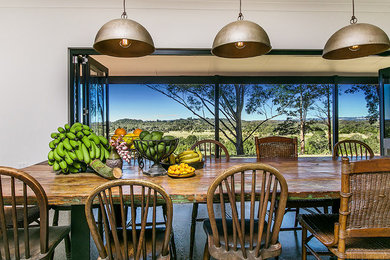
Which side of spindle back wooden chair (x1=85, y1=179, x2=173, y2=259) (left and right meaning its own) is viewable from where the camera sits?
back

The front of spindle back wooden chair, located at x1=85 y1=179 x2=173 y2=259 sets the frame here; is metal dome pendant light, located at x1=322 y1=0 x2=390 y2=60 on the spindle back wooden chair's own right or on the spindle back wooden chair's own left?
on the spindle back wooden chair's own right

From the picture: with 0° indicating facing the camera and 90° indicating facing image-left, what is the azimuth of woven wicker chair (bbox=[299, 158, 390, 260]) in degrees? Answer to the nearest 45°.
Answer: approximately 135°

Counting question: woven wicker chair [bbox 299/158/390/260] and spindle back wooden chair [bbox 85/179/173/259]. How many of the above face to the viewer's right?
0

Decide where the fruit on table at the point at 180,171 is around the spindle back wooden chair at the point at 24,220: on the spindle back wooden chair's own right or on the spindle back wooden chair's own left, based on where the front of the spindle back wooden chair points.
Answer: on the spindle back wooden chair's own right

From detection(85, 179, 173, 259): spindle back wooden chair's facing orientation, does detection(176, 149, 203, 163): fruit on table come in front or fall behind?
in front

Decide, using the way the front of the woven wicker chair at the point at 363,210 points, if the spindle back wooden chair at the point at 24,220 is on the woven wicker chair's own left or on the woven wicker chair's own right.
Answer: on the woven wicker chair's own left

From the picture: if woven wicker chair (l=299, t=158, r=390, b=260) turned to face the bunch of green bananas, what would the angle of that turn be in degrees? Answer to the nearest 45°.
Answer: approximately 45° to its left

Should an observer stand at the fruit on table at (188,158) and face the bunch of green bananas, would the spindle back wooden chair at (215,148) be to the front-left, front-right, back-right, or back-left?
back-right

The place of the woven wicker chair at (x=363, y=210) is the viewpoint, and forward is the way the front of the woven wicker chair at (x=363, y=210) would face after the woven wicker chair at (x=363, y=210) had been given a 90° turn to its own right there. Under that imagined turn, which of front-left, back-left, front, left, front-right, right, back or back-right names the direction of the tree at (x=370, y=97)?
front-left

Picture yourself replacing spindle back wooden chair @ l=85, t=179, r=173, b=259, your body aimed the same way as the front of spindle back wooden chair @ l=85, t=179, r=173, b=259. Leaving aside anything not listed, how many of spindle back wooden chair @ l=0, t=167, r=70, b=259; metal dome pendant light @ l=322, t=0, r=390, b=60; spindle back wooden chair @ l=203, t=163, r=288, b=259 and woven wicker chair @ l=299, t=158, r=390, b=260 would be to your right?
3

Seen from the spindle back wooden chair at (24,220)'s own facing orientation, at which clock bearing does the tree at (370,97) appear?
The tree is roughly at 1 o'clock from the spindle back wooden chair.

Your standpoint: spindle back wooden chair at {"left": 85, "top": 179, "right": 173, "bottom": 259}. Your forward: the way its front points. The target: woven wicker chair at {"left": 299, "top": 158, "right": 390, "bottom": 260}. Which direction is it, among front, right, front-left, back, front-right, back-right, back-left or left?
right

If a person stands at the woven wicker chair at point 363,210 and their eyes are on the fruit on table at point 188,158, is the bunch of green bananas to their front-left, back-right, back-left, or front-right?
front-left

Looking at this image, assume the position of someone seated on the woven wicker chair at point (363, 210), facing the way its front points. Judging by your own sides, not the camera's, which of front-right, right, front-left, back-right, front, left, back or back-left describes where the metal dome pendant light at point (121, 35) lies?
front-left

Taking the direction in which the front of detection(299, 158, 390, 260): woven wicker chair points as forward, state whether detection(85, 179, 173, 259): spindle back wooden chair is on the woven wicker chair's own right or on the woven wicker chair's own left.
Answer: on the woven wicker chair's own left

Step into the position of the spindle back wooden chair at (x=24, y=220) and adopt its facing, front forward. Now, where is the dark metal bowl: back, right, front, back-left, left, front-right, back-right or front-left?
front-right
